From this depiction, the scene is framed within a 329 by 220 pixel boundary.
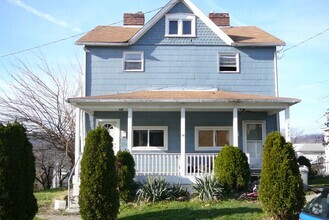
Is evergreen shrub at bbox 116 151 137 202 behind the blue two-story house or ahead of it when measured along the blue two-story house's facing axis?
ahead

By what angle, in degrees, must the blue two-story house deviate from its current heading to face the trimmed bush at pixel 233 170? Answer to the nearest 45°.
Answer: approximately 45° to its left

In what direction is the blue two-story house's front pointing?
toward the camera

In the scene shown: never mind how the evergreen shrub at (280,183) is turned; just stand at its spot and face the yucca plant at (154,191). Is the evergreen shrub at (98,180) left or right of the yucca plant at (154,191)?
left
